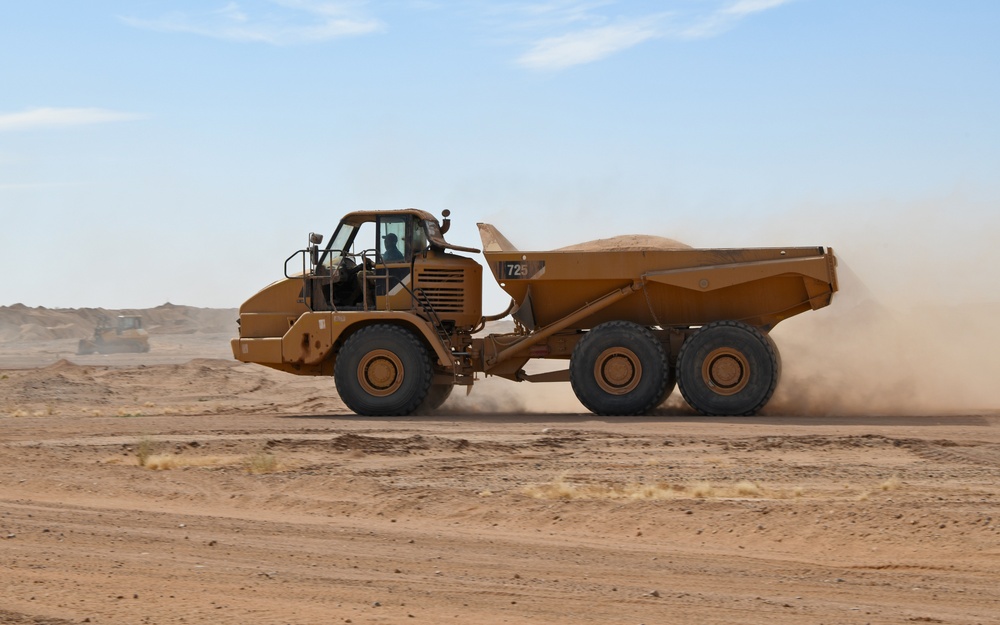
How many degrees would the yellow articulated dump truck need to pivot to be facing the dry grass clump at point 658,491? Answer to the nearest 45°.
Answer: approximately 90° to its left

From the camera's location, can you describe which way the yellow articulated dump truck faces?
facing to the left of the viewer

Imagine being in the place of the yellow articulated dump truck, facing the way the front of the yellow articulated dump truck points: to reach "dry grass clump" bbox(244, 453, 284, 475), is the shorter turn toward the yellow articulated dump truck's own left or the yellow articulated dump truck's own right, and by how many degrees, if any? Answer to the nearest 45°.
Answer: approximately 45° to the yellow articulated dump truck's own left

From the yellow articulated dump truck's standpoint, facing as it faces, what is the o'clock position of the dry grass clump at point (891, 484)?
The dry grass clump is roughly at 8 o'clock from the yellow articulated dump truck.

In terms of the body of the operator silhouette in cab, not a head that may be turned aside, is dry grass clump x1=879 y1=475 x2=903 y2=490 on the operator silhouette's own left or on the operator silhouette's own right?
on the operator silhouette's own left

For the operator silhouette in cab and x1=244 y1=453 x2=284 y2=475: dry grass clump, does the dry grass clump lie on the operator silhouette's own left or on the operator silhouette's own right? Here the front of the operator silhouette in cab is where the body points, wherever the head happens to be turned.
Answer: on the operator silhouette's own left

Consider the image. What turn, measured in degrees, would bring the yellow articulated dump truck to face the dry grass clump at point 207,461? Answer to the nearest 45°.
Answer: approximately 45° to its left

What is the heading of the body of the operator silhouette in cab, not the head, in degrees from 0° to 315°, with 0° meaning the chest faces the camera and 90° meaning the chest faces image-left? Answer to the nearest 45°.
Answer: approximately 90°
